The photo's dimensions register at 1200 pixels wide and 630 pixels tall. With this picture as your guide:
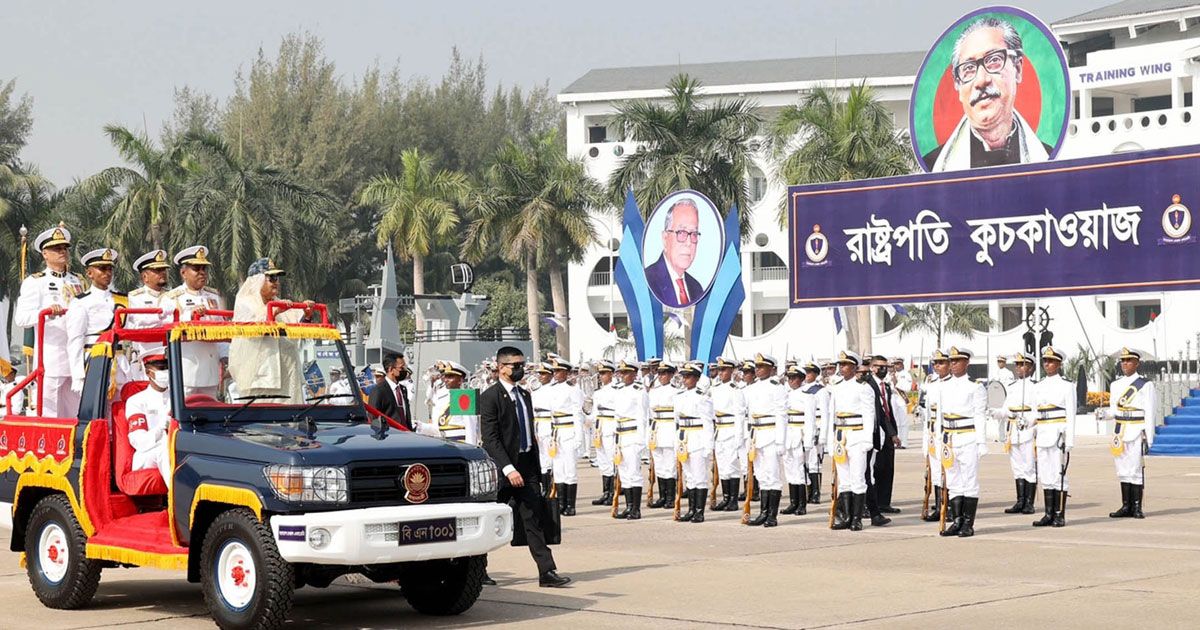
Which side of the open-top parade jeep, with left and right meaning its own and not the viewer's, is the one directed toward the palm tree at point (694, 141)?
left

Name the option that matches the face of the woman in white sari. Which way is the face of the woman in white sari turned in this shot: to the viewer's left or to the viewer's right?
to the viewer's right

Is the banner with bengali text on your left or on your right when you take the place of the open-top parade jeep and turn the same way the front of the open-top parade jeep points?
on your left

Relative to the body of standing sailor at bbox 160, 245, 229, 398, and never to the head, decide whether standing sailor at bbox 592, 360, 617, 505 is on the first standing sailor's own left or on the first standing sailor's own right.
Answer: on the first standing sailor's own left

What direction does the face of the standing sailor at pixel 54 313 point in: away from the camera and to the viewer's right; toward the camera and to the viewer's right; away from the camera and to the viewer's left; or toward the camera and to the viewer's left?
toward the camera and to the viewer's right

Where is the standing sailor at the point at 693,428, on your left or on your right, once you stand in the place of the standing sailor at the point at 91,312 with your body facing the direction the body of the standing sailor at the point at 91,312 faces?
on your left

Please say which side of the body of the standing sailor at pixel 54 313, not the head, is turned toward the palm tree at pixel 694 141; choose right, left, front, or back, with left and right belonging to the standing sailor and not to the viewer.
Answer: left

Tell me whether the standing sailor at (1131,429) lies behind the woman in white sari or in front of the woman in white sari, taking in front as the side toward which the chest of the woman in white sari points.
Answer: in front

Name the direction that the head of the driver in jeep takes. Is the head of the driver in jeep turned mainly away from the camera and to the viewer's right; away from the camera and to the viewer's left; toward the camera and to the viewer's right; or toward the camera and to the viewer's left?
toward the camera and to the viewer's right

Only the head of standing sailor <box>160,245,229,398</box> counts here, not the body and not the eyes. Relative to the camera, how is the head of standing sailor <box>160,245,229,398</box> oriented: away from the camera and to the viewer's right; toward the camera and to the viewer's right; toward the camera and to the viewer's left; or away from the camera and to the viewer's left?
toward the camera and to the viewer's right
